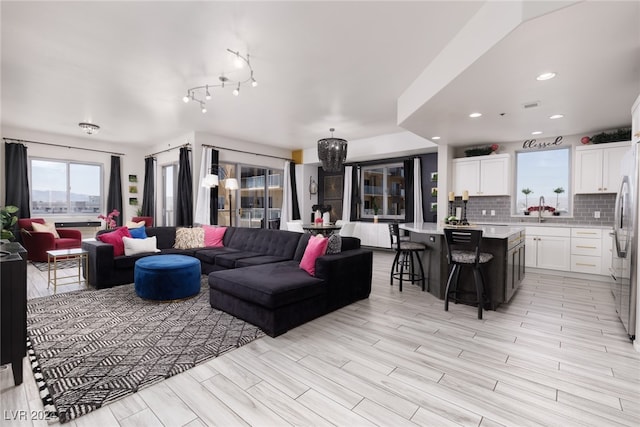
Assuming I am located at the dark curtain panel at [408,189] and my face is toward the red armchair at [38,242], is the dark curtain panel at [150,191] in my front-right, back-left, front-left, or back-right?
front-right

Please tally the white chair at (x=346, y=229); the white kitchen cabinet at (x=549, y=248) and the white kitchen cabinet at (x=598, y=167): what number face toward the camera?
2

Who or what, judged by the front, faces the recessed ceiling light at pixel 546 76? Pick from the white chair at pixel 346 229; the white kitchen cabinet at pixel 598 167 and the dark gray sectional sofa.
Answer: the white kitchen cabinet

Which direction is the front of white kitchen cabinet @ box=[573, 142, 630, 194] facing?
toward the camera

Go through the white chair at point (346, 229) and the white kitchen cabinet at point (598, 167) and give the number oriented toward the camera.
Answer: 1

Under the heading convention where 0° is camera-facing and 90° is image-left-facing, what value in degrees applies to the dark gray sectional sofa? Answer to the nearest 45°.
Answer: approximately 45°

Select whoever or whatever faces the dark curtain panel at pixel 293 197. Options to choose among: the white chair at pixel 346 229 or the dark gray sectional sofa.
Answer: the white chair

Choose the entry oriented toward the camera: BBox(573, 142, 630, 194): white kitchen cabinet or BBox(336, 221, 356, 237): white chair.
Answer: the white kitchen cabinet

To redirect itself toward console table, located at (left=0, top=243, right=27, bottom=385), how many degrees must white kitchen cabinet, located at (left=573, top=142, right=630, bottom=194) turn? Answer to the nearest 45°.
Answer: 0° — it already faces it

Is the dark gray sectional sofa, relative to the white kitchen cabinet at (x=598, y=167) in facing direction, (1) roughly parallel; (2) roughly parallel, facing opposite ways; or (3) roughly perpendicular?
roughly parallel

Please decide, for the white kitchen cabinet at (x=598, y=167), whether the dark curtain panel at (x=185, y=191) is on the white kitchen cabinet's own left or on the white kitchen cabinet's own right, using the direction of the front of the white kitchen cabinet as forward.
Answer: on the white kitchen cabinet's own right

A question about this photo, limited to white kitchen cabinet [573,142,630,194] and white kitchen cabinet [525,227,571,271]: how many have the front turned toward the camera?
2

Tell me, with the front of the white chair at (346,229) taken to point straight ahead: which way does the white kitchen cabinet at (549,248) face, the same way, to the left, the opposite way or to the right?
to the left

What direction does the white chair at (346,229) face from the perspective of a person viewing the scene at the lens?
facing away from the viewer and to the left of the viewer

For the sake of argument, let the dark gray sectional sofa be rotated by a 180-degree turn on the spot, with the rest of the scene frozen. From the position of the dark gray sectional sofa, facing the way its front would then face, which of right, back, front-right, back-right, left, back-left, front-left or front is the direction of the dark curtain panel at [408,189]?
front

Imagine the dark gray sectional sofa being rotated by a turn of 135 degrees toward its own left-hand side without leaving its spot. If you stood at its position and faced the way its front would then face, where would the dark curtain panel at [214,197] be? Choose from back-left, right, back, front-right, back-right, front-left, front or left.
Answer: left
